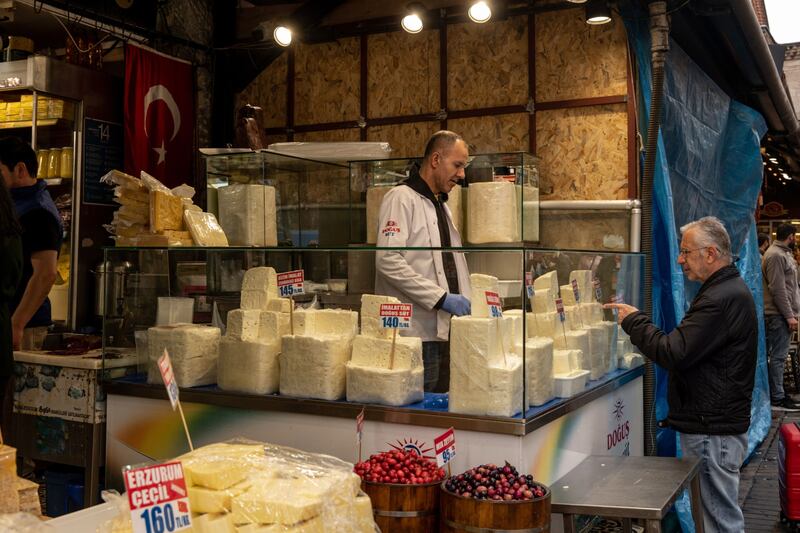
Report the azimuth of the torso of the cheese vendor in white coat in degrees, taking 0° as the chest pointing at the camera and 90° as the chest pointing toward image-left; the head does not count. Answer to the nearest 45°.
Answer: approximately 315°

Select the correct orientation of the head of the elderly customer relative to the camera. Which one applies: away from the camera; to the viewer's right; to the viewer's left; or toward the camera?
to the viewer's left

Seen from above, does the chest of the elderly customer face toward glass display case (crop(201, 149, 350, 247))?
yes

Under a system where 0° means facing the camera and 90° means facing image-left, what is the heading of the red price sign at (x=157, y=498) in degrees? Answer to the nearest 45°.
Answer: approximately 0°

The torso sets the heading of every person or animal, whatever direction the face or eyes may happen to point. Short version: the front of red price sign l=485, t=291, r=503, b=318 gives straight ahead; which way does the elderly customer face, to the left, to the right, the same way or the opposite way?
to the right

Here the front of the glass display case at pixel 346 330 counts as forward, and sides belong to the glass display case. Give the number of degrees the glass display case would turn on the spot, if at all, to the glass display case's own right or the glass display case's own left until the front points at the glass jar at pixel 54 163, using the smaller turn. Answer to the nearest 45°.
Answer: approximately 135° to the glass display case's own right

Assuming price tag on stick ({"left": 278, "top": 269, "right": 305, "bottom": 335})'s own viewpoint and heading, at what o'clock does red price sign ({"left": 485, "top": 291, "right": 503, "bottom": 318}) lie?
The red price sign is roughly at 10 o'clock from the price tag on stick.

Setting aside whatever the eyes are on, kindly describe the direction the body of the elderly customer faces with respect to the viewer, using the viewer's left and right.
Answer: facing to the left of the viewer

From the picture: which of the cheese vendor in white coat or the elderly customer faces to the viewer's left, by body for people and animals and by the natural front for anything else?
the elderly customer
